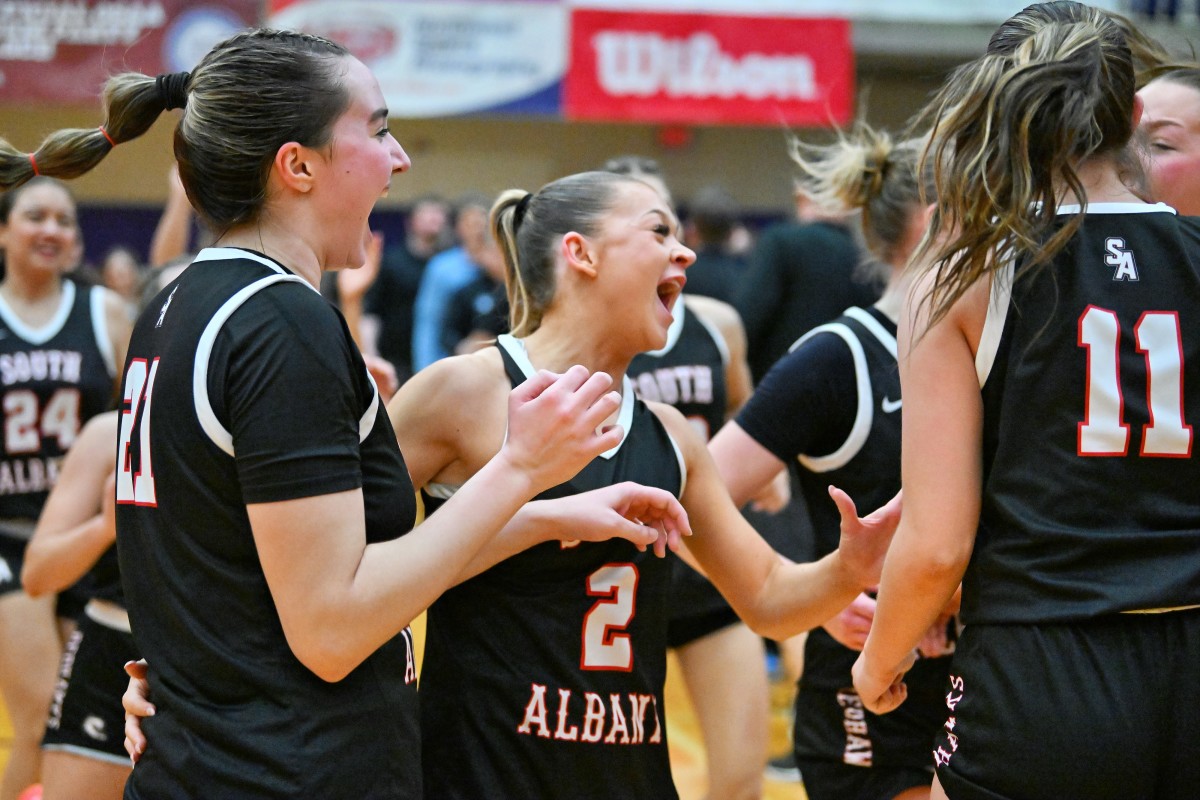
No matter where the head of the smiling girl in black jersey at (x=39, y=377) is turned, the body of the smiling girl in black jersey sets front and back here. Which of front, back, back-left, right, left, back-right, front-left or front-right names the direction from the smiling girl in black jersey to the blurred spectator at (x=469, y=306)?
back-left

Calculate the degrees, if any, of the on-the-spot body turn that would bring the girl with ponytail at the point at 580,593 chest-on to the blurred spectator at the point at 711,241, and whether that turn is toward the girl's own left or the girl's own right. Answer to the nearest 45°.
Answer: approximately 135° to the girl's own left

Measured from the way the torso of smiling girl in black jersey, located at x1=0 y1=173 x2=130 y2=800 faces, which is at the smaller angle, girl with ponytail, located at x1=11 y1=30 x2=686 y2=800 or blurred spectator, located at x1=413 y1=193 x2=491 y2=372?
the girl with ponytail

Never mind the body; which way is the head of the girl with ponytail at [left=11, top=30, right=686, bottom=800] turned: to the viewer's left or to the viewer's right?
to the viewer's right

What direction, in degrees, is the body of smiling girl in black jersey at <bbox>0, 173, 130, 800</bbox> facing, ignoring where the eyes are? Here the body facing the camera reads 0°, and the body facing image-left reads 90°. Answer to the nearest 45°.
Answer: approximately 0°

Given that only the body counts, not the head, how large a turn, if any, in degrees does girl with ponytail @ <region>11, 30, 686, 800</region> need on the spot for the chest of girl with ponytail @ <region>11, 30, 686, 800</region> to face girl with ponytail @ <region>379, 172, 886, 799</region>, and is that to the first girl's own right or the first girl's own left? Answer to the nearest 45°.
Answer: approximately 45° to the first girl's own left

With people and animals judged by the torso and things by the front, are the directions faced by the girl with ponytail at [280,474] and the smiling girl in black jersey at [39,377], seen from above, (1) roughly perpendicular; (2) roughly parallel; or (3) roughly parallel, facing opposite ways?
roughly perpendicular

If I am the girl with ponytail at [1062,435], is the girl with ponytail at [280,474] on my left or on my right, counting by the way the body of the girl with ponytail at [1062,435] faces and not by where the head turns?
on my left

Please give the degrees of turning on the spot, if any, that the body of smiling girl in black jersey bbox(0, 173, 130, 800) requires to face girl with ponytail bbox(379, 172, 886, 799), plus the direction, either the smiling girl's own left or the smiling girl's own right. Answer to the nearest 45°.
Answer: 0° — they already face them

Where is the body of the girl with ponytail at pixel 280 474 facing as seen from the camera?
to the viewer's right

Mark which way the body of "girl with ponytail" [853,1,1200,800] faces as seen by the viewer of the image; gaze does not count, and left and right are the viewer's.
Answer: facing away from the viewer
